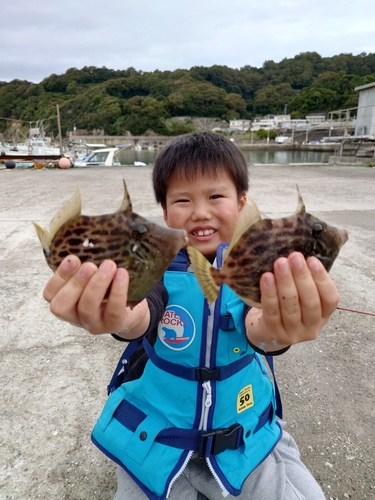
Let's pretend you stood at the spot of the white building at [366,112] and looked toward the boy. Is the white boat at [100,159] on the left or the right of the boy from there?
right

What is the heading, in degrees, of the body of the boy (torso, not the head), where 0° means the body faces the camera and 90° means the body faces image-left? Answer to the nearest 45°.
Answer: approximately 0°

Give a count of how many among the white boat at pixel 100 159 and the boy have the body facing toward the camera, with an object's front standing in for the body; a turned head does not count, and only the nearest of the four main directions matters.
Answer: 1

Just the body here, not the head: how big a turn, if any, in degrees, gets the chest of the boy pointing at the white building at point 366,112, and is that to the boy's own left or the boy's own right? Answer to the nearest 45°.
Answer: approximately 135° to the boy's own left

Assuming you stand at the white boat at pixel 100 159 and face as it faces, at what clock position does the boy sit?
The boy is roughly at 9 o'clock from the white boat.

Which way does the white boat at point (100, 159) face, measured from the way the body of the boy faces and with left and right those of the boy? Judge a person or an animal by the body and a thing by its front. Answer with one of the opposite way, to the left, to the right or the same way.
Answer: to the right

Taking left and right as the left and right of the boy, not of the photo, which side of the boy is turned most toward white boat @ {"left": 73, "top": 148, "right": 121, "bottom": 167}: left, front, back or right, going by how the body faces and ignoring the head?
back

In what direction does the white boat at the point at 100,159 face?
to the viewer's left

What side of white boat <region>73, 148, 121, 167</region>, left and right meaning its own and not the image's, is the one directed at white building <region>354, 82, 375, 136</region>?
back
